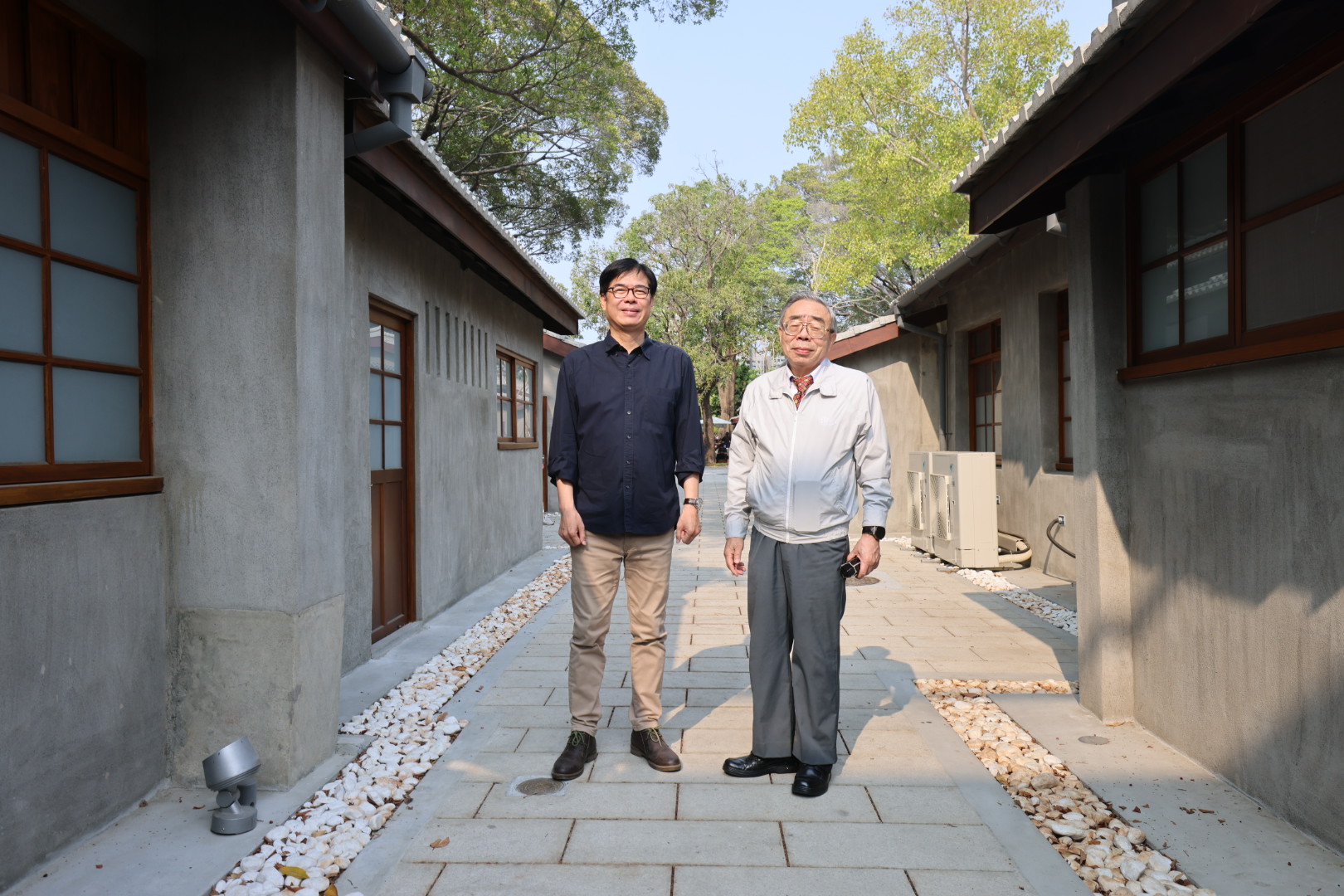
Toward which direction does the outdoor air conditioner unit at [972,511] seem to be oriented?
to the viewer's left

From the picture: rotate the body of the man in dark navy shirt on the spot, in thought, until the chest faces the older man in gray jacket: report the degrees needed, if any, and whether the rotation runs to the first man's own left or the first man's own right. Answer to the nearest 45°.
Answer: approximately 90° to the first man's own left

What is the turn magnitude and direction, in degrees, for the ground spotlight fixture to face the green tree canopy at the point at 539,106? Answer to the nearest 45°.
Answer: approximately 90° to its right

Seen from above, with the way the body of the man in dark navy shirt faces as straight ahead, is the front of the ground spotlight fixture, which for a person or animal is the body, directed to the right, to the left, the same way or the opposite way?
to the right

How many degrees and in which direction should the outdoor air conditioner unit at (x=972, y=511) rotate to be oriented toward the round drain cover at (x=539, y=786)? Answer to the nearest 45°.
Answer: approximately 90° to its left

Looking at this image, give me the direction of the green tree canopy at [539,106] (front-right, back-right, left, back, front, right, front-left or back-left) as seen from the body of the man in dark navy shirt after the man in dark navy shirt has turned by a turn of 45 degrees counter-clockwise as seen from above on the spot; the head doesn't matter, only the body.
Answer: back-left

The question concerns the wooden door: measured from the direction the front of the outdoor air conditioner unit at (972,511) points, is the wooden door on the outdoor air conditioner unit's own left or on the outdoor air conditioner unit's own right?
on the outdoor air conditioner unit's own left

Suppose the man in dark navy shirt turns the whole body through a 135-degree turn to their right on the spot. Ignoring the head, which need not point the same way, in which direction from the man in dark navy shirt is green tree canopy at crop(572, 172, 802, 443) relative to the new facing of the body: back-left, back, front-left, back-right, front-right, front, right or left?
front-right

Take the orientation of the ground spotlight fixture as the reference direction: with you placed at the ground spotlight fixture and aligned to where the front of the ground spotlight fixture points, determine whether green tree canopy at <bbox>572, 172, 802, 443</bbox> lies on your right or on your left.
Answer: on your right

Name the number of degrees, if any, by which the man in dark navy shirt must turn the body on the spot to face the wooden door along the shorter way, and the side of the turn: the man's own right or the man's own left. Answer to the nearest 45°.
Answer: approximately 135° to the man's own right
